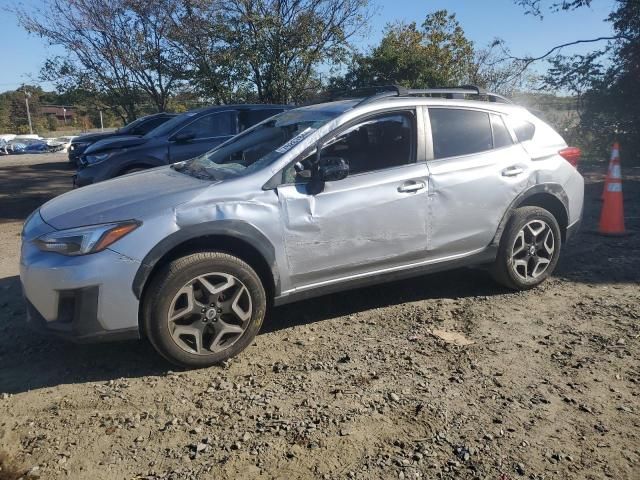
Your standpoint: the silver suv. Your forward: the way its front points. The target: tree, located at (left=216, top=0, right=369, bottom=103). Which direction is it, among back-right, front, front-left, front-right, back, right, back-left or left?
back-right

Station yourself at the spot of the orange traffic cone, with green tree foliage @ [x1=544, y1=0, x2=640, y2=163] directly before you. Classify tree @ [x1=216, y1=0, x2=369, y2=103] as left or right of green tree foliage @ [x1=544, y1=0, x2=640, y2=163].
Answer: left

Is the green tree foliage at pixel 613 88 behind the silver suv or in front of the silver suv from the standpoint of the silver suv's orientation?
behind

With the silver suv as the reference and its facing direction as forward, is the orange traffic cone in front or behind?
behind

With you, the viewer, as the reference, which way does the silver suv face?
facing the viewer and to the left of the viewer

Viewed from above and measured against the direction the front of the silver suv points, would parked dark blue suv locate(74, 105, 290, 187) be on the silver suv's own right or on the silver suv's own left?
on the silver suv's own right

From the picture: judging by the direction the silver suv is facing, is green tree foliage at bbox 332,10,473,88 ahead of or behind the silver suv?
behind
